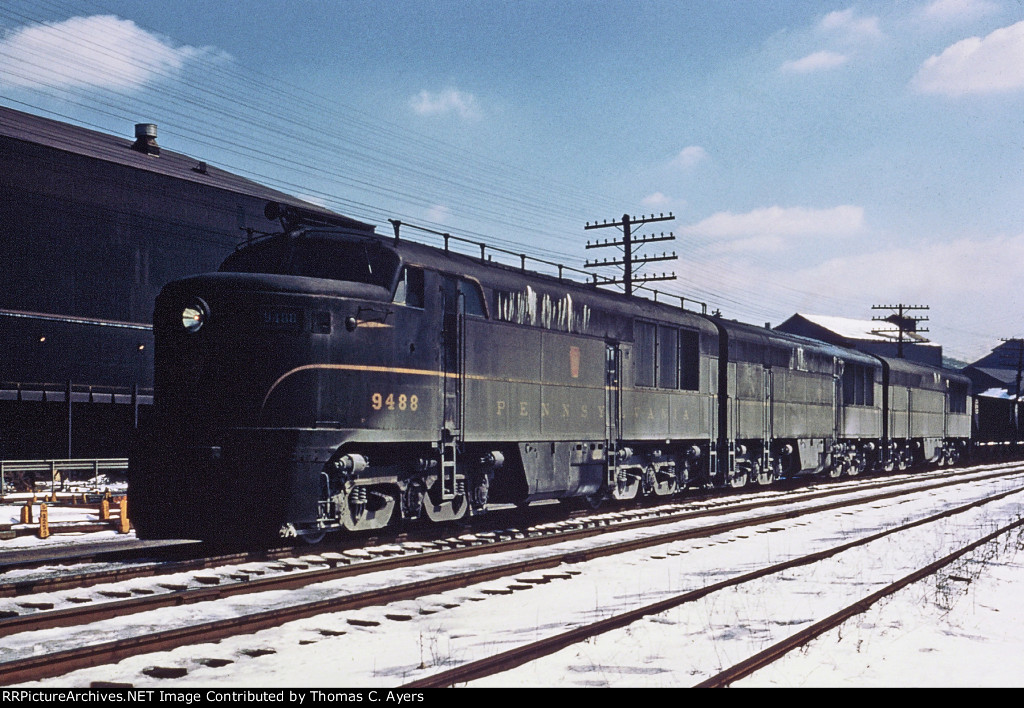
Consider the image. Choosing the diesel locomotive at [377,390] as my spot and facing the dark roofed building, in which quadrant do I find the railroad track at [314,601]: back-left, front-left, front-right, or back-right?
back-left

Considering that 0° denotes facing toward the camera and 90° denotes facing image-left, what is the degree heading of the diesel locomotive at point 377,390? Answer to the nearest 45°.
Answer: approximately 45°

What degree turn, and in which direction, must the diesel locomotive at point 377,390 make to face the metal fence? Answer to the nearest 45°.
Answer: approximately 90° to its right

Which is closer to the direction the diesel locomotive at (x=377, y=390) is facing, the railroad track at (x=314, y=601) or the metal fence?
the railroad track

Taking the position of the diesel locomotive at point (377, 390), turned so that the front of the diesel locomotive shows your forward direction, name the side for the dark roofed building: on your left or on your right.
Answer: on your right
